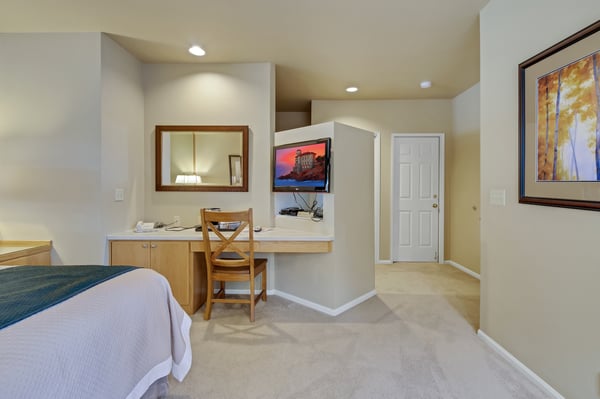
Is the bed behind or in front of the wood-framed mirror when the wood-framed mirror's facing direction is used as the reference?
in front

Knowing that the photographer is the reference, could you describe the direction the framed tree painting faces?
facing the viewer and to the left of the viewer

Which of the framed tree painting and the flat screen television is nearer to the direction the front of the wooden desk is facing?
the framed tree painting

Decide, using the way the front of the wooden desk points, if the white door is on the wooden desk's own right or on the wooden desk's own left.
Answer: on the wooden desk's own left

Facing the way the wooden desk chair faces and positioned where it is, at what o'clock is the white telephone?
The white telephone is roughly at 10 o'clock from the wooden desk chair.

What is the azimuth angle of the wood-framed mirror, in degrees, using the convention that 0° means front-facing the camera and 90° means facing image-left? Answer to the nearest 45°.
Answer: approximately 0°

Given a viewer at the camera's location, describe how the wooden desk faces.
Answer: facing the viewer

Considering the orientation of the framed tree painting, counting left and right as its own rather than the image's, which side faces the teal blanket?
front

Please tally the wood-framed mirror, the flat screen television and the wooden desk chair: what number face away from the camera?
1

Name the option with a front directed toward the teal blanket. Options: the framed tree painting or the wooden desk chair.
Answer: the framed tree painting

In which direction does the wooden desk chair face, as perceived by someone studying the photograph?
facing away from the viewer

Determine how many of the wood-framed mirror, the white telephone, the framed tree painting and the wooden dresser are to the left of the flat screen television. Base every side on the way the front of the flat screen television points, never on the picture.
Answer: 1

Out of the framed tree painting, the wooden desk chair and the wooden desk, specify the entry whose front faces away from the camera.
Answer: the wooden desk chair

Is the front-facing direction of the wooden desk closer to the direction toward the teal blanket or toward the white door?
the teal blanket

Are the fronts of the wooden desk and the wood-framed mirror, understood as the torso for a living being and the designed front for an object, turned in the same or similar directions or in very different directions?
same or similar directions

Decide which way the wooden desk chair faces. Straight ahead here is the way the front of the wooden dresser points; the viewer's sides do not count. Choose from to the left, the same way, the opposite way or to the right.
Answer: to the left

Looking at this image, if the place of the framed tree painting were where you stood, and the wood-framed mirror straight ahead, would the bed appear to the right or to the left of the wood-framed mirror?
left

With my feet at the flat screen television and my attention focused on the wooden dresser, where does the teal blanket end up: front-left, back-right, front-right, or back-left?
front-left

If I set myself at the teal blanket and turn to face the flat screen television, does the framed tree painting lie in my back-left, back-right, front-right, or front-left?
front-right
